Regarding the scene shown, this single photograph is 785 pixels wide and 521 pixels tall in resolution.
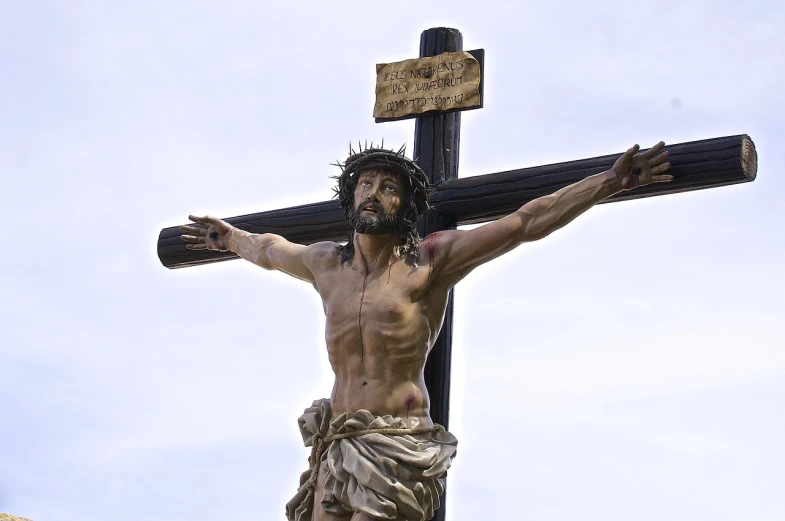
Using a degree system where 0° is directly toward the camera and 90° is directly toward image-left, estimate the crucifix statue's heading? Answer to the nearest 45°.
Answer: approximately 45°
